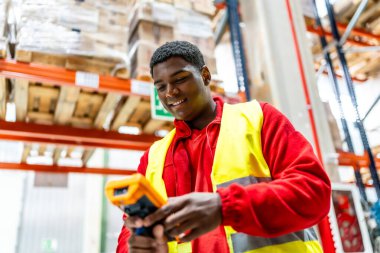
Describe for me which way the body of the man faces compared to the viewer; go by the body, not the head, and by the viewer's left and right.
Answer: facing the viewer and to the left of the viewer

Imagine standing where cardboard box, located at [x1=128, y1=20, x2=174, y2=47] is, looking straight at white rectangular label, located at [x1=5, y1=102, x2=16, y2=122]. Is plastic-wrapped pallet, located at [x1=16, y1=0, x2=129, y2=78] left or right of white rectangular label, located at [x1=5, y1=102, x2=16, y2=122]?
left

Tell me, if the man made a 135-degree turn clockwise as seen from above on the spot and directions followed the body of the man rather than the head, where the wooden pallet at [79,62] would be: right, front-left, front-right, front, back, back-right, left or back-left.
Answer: front-left

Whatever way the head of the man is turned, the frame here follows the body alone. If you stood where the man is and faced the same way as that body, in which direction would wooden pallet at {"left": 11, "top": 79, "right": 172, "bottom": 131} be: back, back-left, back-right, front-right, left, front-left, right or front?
right

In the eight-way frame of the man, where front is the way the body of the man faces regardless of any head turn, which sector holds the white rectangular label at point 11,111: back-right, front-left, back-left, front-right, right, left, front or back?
right

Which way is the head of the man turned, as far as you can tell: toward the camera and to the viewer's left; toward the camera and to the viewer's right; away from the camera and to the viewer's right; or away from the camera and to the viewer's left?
toward the camera and to the viewer's left

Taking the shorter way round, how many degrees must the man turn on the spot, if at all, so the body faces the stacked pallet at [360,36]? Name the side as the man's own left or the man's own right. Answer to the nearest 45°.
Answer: approximately 180°
